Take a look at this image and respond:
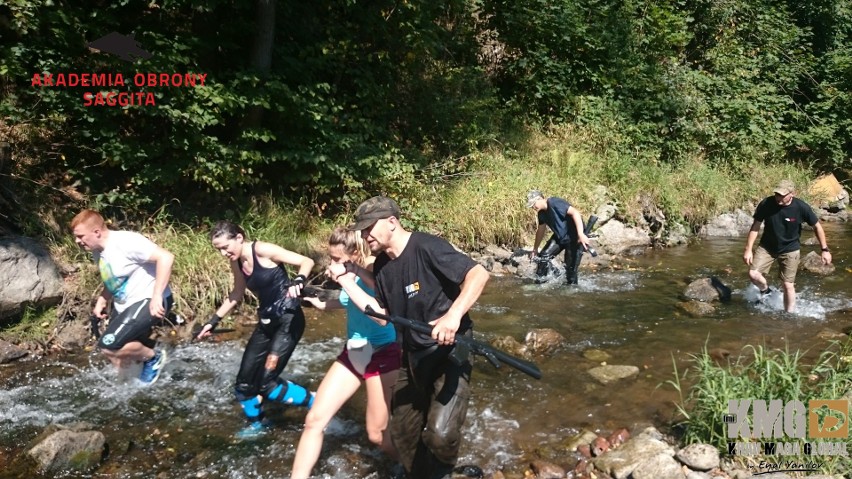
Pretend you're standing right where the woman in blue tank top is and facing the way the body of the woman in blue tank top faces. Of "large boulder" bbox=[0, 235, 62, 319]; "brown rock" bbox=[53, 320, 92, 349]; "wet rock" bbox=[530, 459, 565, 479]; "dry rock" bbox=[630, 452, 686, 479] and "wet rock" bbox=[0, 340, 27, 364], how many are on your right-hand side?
3

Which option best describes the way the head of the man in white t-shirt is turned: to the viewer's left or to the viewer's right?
to the viewer's left

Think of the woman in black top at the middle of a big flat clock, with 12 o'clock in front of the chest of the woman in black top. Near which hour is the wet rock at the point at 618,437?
The wet rock is roughly at 8 o'clock from the woman in black top.

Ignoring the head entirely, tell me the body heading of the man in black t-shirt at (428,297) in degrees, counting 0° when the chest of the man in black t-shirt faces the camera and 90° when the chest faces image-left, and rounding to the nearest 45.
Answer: approximately 45°

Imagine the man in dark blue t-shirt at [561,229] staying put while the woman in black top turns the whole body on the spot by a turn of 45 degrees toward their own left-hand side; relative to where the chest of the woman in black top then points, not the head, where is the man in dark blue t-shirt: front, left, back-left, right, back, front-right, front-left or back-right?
back-left

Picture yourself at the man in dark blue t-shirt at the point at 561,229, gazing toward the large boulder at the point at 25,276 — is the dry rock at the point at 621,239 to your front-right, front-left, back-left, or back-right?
back-right

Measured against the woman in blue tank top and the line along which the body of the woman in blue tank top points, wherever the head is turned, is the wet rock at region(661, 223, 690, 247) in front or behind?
behind

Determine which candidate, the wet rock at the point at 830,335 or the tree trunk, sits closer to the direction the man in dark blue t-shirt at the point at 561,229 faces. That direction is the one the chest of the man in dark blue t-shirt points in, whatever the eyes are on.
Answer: the tree trunk

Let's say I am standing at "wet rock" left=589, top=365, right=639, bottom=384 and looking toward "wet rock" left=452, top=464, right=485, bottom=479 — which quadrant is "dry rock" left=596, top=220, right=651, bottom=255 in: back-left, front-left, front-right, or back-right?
back-right
